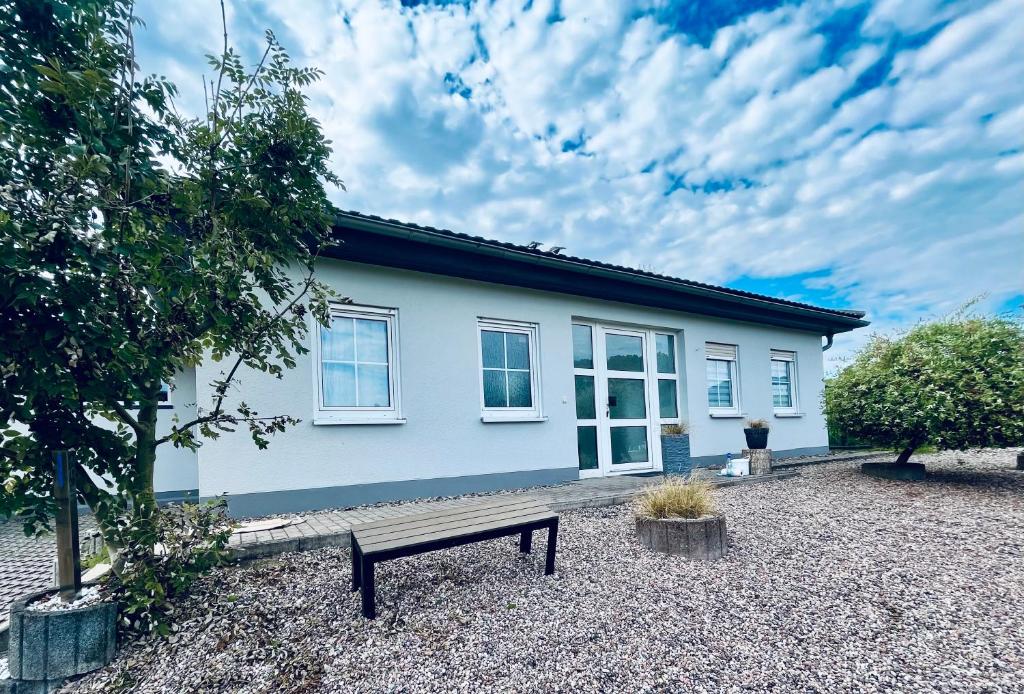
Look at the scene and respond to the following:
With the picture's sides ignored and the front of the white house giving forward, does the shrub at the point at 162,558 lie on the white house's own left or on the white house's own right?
on the white house's own right

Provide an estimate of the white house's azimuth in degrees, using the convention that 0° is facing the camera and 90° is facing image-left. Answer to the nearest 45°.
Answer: approximately 315°

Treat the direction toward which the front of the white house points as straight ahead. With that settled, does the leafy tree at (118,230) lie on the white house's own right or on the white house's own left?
on the white house's own right

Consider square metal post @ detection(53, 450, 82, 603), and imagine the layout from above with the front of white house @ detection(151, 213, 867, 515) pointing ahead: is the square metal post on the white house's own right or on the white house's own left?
on the white house's own right

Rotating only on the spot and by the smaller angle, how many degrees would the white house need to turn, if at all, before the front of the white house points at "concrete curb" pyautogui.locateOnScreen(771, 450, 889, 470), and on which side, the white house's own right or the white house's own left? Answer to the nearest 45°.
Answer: approximately 90° to the white house's own left
